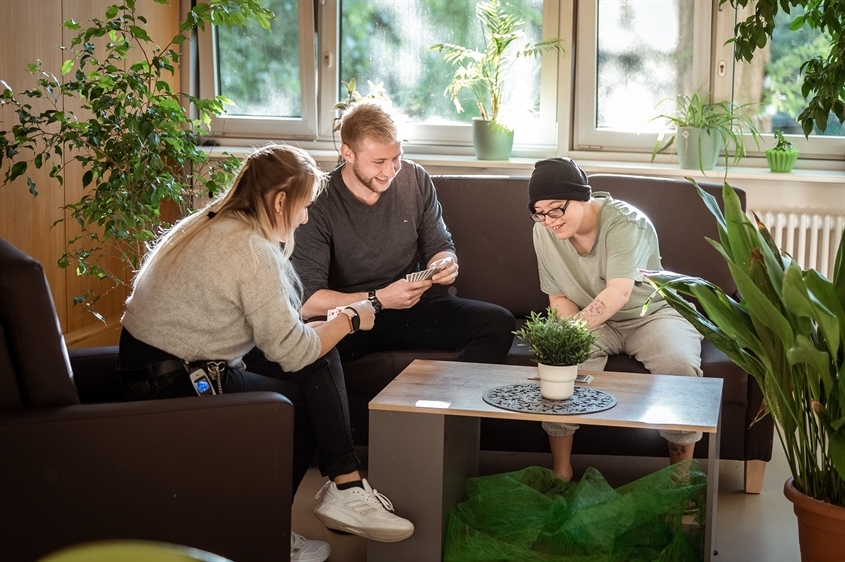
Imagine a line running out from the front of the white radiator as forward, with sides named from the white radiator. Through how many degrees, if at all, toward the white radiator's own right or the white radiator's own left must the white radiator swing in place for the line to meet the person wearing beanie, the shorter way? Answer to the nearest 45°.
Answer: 0° — it already faces them

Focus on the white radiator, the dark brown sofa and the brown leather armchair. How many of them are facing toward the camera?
2

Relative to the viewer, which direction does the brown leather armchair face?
to the viewer's right

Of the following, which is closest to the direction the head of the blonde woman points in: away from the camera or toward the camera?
away from the camera

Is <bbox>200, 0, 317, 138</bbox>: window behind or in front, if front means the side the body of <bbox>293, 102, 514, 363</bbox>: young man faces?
behind

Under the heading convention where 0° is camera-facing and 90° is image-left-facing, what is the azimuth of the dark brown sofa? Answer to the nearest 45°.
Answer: approximately 0°

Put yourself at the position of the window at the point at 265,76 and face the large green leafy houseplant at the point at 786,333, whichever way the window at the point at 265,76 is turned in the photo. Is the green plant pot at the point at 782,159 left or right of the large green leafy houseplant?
left

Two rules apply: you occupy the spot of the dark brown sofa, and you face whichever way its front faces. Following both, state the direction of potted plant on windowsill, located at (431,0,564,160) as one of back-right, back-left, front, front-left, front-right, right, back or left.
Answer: back

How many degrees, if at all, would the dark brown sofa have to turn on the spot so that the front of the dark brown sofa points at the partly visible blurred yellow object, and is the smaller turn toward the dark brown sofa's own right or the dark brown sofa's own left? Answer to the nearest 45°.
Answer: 0° — it already faces it
